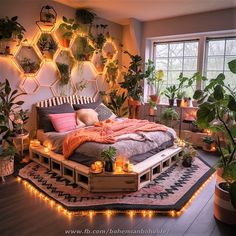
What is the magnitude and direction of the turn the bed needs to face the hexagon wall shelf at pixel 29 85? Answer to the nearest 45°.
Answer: approximately 180°

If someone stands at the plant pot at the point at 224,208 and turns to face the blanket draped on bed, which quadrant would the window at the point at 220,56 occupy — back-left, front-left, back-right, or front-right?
front-right

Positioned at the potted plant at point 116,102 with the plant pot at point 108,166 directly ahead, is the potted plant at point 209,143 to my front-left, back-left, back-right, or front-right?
front-left

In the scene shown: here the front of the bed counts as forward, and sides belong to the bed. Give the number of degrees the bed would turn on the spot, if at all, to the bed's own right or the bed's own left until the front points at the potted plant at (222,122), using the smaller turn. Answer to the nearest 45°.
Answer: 0° — it already faces it

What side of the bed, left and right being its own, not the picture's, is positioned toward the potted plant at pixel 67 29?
back

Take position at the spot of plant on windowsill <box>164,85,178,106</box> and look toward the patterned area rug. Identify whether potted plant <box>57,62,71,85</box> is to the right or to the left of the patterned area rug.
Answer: right

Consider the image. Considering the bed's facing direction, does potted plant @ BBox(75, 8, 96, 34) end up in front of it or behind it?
behind

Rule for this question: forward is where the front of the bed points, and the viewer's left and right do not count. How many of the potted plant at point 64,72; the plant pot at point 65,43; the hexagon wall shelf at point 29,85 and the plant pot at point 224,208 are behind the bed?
3

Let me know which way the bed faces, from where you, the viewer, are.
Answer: facing the viewer and to the right of the viewer

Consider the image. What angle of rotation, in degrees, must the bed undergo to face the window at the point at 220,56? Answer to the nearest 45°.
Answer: approximately 90° to its left

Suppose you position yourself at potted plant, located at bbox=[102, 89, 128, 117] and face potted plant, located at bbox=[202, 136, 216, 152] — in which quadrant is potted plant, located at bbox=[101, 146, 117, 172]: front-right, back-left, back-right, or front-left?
front-right

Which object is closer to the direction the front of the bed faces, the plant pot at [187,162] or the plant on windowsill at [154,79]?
the plant pot

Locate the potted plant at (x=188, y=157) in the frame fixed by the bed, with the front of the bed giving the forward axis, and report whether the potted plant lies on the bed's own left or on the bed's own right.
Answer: on the bed's own left
